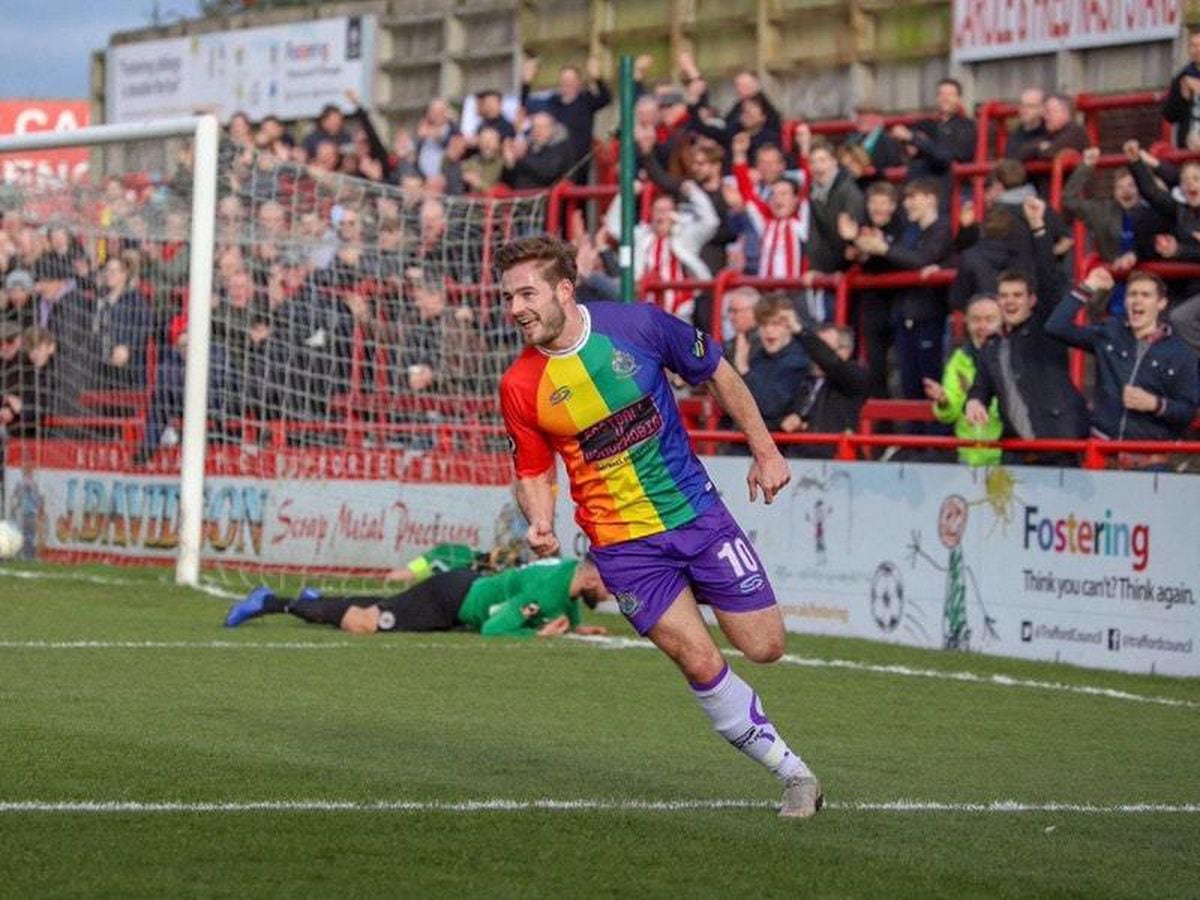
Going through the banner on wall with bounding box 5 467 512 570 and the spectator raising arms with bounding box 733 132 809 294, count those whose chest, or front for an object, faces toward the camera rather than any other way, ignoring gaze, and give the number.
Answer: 2

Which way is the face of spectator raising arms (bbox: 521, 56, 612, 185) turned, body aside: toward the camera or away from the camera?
toward the camera

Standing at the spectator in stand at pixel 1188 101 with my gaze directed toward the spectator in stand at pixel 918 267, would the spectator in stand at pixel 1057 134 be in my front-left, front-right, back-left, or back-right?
front-right

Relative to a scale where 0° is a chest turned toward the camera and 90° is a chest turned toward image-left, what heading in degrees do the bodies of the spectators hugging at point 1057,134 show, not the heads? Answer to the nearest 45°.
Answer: approximately 45°

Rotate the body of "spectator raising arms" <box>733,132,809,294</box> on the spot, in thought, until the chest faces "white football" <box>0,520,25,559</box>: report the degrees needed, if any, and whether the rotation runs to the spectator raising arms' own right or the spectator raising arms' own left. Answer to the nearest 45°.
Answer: approximately 90° to the spectator raising arms' own right

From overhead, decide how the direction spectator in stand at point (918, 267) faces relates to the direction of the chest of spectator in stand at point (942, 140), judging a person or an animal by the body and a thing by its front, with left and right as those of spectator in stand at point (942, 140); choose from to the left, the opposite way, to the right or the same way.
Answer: the same way

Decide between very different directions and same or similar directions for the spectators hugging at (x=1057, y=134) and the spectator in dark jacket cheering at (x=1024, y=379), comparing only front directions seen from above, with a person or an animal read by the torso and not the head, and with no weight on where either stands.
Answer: same or similar directions

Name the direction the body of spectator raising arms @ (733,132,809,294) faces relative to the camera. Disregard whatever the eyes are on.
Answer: toward the camera

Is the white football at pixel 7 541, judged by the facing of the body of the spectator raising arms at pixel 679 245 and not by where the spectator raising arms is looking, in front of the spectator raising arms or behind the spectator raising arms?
in front

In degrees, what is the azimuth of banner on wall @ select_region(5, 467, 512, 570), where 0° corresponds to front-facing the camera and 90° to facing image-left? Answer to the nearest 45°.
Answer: approximately 0°

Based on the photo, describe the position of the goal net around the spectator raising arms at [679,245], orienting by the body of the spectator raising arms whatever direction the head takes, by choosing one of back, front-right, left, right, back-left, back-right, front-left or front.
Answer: front-right

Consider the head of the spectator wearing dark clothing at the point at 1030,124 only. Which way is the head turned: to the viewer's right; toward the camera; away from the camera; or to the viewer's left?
toward the camera

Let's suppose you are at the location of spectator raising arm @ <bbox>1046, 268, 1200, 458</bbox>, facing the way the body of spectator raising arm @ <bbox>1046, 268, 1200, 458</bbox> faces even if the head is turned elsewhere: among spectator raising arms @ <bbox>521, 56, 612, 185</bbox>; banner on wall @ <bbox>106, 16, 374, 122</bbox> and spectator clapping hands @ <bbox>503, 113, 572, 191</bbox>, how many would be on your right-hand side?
3

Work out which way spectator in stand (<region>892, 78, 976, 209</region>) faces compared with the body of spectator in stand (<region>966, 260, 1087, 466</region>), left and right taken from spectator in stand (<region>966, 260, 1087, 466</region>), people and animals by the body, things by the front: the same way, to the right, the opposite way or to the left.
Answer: the same way

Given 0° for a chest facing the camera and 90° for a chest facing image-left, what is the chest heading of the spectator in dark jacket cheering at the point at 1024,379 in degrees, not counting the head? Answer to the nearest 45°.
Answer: approximately 45°
